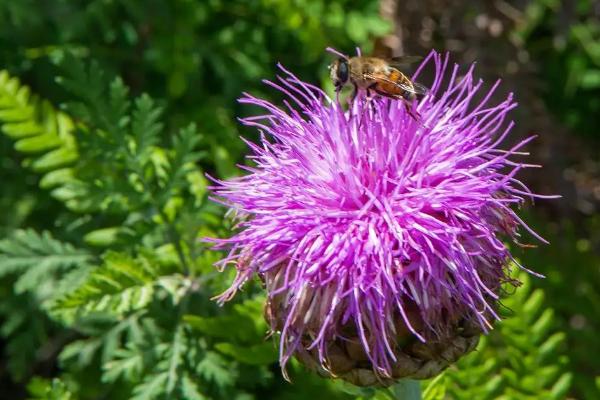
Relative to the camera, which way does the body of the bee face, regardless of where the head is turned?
to the viewer's left

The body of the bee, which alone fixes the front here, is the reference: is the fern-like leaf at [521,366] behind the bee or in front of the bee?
behind
